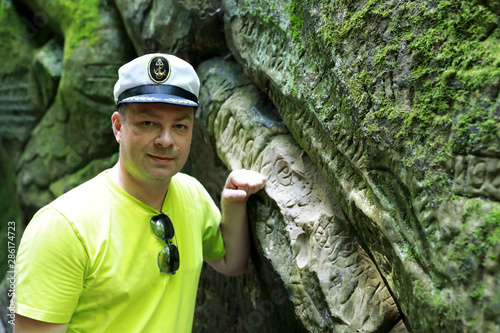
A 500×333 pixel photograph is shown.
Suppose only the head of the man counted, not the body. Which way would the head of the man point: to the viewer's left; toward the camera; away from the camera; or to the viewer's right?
toward the camera

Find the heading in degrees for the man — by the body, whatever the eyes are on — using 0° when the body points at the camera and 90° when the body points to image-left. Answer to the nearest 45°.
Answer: approximately 315°
